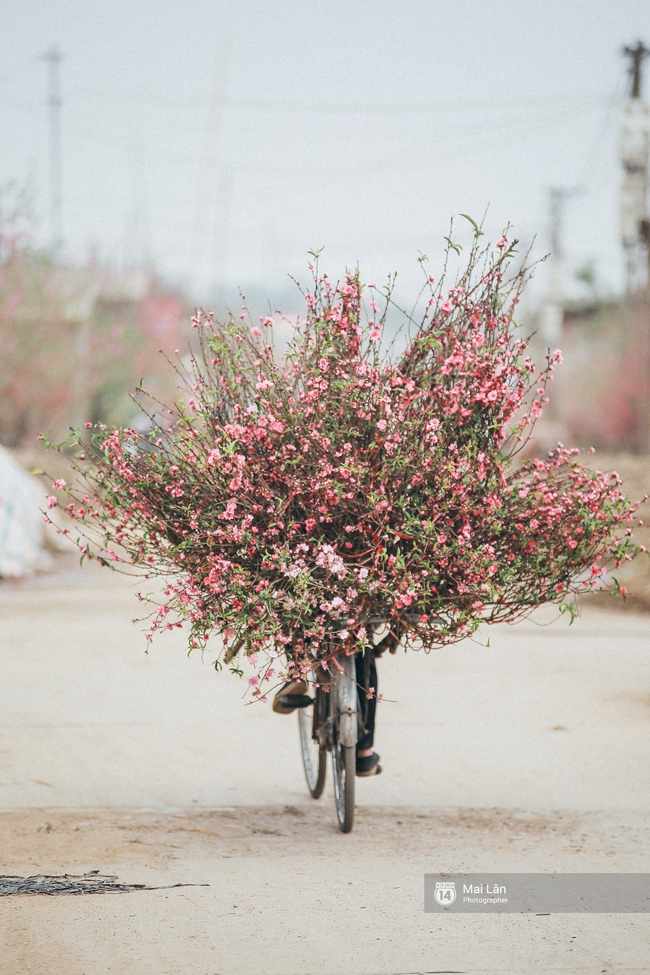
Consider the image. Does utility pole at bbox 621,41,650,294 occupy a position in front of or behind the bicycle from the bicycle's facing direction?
in front

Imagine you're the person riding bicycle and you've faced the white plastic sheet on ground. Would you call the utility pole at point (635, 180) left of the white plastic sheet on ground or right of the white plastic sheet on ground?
right

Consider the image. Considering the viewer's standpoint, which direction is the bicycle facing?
facing away from the viewer

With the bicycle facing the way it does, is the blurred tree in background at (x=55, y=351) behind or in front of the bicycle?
in front

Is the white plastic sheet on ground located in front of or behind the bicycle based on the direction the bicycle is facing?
in front
